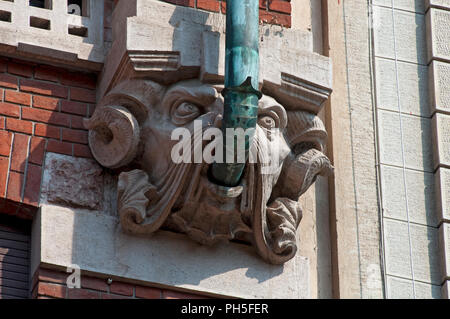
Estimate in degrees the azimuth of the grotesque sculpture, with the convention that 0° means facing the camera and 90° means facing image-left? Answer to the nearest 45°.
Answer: approximately 315°

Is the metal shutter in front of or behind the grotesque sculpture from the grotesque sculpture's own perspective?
behind
